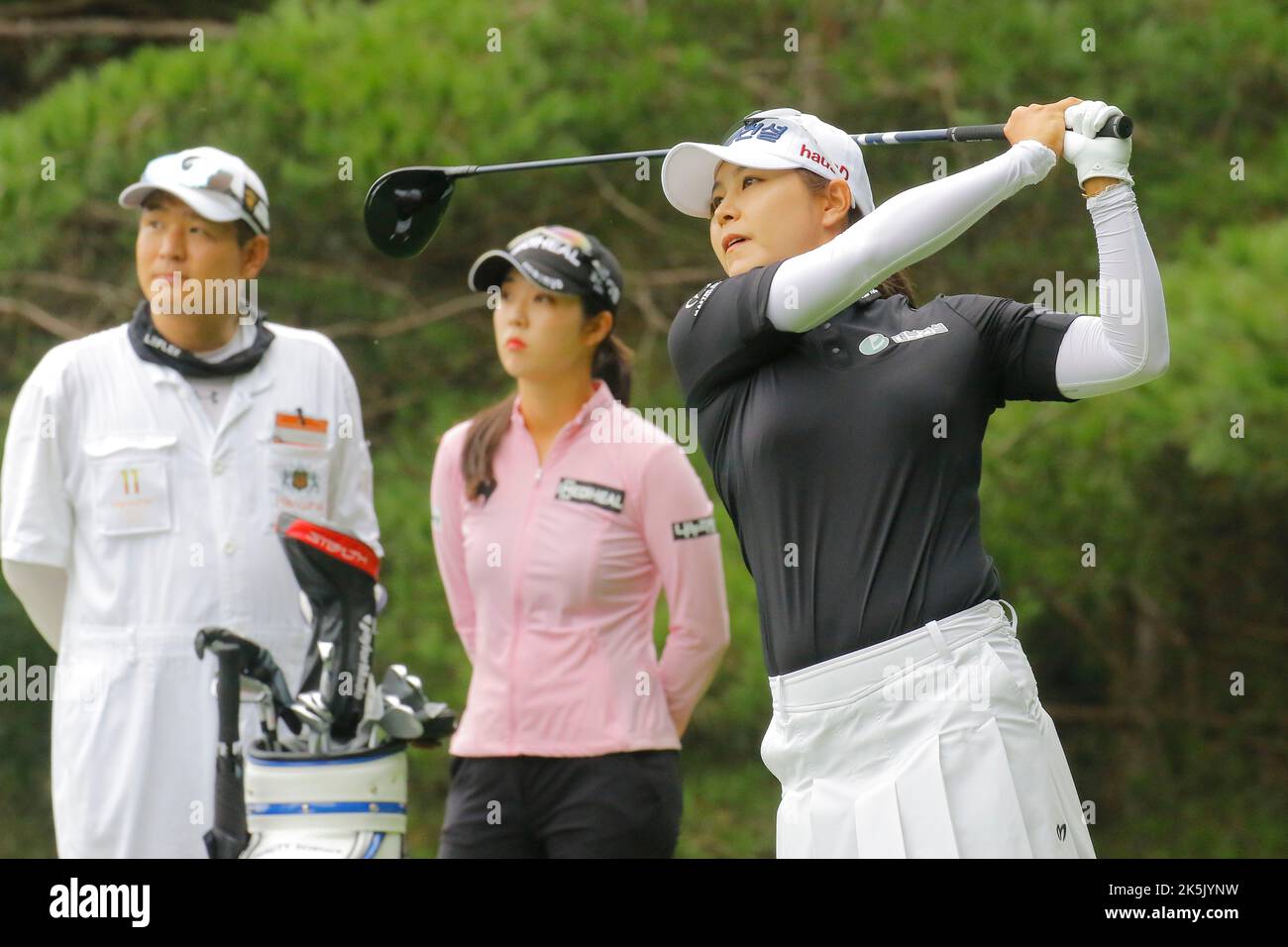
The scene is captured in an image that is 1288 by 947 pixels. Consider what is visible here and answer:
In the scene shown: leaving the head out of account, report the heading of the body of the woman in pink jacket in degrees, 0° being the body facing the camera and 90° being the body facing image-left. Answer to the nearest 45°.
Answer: approximately 45°

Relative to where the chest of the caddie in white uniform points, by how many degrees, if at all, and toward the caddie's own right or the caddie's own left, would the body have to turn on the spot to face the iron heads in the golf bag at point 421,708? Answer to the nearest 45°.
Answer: approximately 45° to the caddie's own left

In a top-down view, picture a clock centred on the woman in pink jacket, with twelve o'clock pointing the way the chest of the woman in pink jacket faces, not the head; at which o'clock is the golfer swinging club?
The golfer swinging club is roughly at 10 o'clock from the woman in pink jacket.

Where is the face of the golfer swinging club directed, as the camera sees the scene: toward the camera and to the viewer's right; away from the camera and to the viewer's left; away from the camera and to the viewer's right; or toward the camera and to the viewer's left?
toward the camera and to the viewer's left

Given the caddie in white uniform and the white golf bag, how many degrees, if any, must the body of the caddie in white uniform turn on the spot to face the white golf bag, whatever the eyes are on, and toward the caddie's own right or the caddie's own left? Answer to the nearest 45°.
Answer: approximately 45° to the caddie's own left

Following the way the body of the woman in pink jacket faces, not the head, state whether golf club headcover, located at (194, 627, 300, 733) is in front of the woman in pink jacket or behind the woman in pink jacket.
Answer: in front

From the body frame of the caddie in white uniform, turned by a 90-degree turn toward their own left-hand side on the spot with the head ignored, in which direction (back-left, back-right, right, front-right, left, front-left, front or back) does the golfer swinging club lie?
front-right

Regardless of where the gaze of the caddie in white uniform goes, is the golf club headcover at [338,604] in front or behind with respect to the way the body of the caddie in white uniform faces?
in front

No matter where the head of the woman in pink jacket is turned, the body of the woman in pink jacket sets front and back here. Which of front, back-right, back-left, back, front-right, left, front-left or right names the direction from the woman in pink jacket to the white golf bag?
front

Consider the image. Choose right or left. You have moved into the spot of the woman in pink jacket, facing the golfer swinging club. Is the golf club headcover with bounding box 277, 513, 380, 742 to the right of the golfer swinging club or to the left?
right

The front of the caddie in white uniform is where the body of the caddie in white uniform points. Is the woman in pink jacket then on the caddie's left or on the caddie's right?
on the caddie's left

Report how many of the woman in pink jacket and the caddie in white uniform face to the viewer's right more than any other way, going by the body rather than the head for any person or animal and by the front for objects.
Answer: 0

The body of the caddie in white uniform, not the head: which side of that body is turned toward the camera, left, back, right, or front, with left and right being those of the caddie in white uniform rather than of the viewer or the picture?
front
